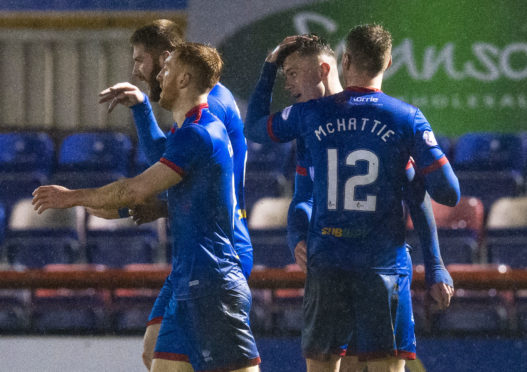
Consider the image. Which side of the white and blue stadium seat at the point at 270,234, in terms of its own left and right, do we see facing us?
front

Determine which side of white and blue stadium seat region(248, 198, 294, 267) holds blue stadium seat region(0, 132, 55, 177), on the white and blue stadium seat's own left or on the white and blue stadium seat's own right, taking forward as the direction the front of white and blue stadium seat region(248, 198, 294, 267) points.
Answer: on the white and blue stadium seat's own right

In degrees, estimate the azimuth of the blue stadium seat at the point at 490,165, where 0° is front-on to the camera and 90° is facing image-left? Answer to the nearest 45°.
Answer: approximately 0°

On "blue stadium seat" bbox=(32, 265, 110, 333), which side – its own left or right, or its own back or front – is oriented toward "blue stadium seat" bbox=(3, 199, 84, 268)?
back

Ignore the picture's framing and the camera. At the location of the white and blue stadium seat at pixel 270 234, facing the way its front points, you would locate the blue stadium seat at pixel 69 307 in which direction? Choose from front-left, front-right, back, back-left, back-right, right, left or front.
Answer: right

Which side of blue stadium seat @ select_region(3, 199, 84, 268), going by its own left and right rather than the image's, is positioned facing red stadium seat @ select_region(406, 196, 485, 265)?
left

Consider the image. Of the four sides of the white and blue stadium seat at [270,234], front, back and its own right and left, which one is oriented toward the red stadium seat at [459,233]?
left

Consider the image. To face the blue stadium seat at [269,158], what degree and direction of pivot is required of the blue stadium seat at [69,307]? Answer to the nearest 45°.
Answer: approximately 90° to its left

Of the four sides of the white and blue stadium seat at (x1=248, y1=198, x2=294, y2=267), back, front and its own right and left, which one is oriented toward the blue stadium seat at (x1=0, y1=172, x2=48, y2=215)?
right

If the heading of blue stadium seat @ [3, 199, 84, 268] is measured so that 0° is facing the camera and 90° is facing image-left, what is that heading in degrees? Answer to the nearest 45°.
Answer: approximately 0°
